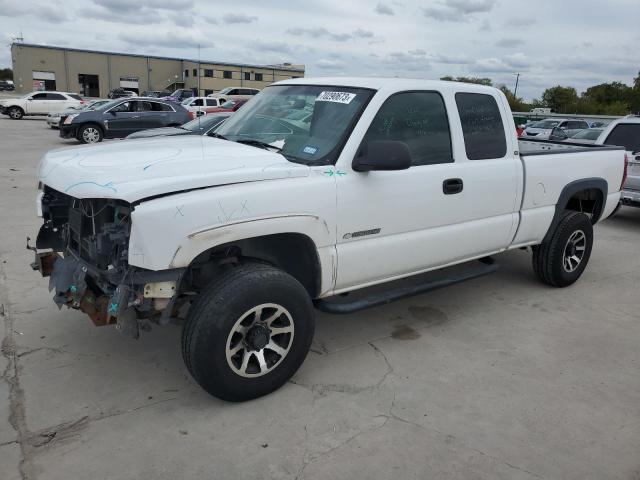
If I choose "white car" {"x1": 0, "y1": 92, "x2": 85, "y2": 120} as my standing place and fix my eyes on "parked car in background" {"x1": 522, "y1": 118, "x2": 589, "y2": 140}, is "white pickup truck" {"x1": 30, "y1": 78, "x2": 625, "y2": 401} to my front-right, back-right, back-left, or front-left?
front-right

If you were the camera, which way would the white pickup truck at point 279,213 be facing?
facing the viewer and to the left of the viewer

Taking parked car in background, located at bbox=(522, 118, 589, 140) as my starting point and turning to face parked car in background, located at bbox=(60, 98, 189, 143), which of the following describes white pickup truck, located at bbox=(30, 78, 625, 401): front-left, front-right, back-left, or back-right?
front-left

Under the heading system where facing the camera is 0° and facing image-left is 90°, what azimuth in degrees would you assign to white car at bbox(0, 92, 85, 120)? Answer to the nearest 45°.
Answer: approximately 90°

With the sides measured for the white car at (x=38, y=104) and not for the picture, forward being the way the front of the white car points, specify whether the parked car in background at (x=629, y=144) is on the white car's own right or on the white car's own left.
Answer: on the white car's own left

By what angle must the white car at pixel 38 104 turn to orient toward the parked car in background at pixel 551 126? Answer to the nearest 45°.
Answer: approximately 135° to its left

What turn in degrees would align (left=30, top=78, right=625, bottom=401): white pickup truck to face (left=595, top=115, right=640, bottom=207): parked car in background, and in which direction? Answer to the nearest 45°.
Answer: approximately 180°

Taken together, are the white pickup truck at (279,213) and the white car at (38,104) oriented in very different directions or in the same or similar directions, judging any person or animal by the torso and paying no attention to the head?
same or similar directions

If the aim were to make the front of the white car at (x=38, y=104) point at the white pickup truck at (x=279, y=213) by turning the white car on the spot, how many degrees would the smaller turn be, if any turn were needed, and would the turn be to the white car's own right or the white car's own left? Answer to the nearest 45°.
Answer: approximately 90° to the white car's own left

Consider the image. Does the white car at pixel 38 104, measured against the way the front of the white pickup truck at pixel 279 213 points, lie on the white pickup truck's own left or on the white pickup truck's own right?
on the white pickup truck's own right

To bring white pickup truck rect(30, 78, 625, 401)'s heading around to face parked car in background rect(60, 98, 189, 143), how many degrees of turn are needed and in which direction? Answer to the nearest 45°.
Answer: approximately 90° to its right

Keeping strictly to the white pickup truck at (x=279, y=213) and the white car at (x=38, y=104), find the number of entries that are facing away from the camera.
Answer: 0
